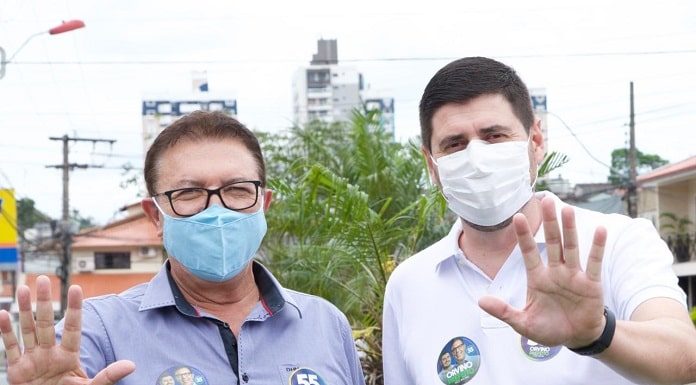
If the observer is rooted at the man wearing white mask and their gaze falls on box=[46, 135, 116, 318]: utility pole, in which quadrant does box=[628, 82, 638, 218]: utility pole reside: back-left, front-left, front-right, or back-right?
front-right

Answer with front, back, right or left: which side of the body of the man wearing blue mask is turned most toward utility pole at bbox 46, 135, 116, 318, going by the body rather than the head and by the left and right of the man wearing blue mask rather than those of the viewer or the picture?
back

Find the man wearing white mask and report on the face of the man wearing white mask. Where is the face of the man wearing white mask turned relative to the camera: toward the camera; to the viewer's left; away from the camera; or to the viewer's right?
toward the camera

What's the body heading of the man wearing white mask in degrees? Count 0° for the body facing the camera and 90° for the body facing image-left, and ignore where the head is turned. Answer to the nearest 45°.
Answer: approximately 0°

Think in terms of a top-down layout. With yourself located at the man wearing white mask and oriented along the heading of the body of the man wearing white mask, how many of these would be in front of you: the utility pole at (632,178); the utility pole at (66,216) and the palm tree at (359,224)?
0

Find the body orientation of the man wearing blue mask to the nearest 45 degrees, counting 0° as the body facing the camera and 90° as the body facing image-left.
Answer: approximately 0°

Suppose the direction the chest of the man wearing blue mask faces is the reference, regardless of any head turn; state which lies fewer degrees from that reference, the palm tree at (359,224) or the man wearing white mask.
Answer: the man wearing white mask

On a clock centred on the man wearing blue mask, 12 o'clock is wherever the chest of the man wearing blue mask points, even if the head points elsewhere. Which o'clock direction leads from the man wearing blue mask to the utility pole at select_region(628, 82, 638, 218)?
The utility pole is roughly at 7 o'clock from the man wearing blue mask.

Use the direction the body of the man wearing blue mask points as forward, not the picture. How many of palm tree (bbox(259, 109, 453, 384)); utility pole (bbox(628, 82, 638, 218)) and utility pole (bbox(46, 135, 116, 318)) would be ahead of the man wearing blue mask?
0

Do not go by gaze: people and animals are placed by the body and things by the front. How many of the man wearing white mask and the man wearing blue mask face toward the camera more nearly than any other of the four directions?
2

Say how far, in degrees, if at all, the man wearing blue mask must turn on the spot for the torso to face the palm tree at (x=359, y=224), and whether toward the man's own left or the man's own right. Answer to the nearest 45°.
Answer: approximately 180°

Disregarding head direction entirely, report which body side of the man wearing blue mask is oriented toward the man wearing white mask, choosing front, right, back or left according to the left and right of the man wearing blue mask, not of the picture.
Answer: left

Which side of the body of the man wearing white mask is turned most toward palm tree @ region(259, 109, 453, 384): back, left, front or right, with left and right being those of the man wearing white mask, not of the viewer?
back

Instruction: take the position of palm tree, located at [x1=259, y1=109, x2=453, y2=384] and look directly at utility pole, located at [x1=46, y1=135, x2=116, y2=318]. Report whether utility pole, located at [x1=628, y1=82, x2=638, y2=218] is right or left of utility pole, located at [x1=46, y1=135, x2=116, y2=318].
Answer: right

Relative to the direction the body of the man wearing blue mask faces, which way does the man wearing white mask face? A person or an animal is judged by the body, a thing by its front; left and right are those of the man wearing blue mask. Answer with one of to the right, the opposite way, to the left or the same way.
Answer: the same way

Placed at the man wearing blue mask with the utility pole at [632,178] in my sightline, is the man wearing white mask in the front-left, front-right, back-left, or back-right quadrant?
front-right

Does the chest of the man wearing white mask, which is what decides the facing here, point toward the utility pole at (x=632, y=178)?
no

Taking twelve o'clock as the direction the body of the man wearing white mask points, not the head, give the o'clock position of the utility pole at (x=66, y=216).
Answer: The utility pole is roughly at 5 o'clock from the man wearing white mask.
